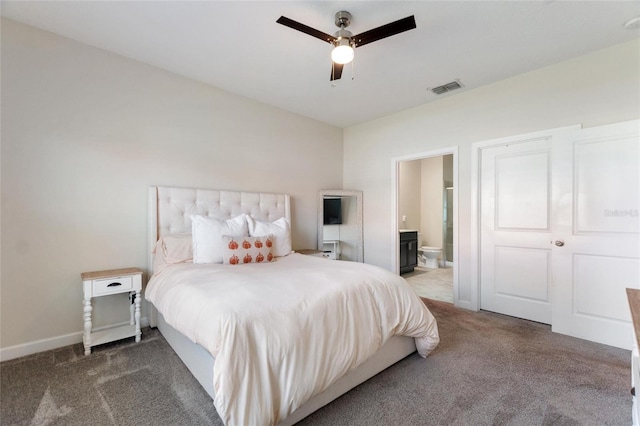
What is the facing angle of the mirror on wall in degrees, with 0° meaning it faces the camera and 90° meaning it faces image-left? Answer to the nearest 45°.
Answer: approximately 0°

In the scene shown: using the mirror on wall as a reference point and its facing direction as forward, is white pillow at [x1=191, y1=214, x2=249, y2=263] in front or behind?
in front

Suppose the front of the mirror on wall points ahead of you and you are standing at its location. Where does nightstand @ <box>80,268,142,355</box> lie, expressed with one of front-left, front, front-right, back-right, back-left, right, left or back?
front-right

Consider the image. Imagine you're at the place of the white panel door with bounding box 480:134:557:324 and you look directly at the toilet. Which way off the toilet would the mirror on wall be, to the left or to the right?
left

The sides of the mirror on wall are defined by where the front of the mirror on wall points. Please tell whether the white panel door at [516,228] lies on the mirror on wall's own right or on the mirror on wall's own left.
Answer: on the mirror on wall's own left

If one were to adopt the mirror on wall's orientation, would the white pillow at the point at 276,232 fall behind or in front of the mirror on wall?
in front

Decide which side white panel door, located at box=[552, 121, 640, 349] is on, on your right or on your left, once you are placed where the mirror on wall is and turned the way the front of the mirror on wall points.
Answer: on your left

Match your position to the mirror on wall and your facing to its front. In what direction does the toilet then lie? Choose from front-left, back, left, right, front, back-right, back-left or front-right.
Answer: back-left
